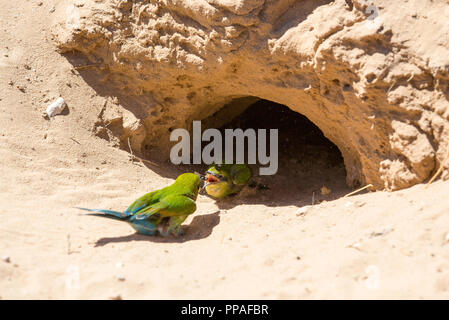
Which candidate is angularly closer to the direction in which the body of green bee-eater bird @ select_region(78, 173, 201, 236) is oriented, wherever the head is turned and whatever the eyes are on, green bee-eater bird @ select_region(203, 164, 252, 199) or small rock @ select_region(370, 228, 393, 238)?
the green bee-eater bird

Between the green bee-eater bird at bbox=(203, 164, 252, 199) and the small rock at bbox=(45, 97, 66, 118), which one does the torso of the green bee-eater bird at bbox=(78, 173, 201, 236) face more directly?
the green bee-eater bird

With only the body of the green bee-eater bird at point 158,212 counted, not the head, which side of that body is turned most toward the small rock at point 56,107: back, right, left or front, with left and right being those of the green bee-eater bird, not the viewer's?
left

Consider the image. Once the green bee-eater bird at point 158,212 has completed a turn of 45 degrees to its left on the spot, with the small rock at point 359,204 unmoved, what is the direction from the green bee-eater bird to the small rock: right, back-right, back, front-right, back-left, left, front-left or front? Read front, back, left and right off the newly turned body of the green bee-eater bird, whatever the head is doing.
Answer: right

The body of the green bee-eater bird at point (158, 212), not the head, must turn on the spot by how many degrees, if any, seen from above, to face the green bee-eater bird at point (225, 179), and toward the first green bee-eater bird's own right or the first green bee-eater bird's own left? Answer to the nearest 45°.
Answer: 0° — it already faces it

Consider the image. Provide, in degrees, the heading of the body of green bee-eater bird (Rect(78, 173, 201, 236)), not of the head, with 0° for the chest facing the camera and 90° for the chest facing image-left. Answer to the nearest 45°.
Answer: approximately 225°

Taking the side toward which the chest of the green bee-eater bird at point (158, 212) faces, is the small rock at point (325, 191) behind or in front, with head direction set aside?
in front
